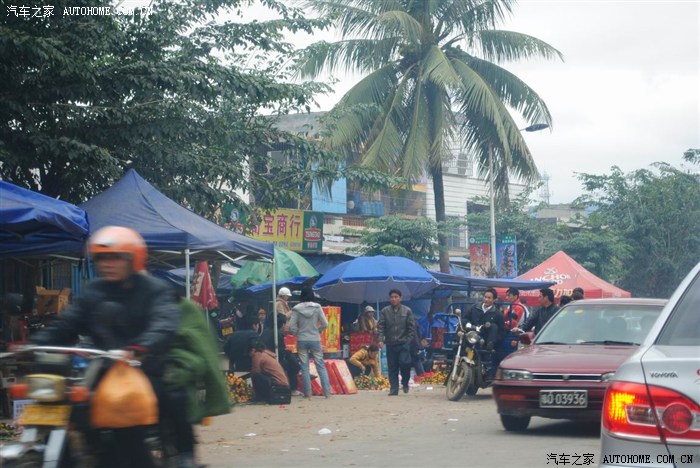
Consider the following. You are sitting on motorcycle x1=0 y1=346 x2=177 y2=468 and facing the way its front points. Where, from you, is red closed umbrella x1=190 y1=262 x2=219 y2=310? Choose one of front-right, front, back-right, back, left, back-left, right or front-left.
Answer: back-right

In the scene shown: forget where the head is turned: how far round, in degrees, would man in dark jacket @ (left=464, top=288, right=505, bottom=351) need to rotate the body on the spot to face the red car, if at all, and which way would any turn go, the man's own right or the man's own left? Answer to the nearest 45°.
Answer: approximately 45° to the man's own left

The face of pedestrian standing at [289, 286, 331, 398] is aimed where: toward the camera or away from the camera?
away from the camera

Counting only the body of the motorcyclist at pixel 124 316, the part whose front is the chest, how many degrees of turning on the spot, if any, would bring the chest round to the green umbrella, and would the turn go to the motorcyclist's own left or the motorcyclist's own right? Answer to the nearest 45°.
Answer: approximately 135° to the motorcyclist's own right

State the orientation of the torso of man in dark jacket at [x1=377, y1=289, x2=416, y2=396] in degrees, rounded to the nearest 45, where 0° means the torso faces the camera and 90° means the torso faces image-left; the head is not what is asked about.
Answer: approximately 0°

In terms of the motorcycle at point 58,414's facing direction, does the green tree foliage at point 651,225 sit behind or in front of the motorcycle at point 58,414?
behind

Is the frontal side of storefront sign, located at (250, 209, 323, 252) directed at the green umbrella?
yes

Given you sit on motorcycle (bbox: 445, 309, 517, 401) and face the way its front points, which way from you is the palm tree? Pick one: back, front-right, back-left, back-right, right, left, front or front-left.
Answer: back-right

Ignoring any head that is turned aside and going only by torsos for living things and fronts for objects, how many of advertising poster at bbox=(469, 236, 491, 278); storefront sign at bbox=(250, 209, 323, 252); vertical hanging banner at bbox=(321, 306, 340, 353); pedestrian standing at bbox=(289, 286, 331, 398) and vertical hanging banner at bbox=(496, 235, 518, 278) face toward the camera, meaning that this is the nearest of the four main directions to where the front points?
4

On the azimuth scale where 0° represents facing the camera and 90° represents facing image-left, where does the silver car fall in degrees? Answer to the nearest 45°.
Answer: approximately 180°
